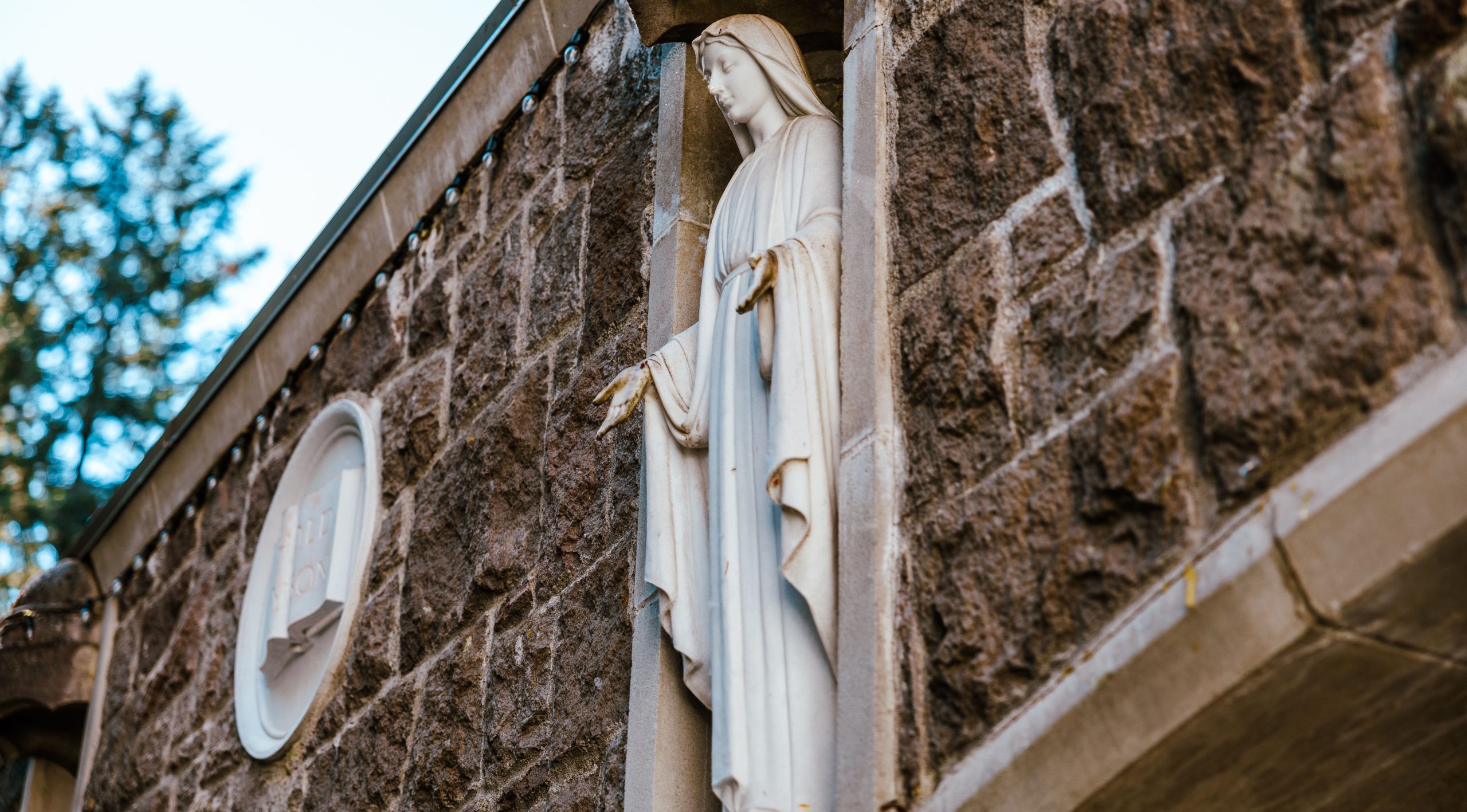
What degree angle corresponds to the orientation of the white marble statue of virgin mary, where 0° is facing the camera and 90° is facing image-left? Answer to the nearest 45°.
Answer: approximately 45°
